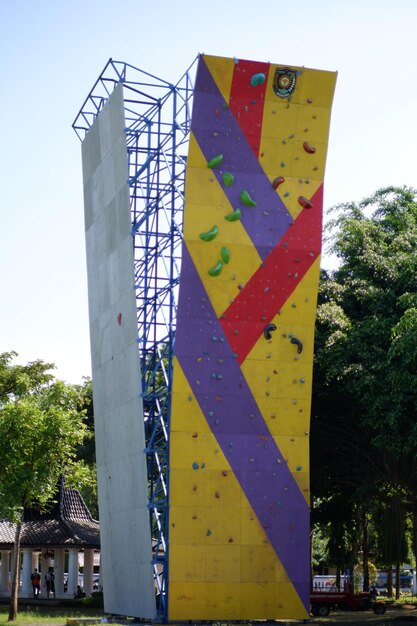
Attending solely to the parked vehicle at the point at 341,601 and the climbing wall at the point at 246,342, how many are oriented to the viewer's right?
1

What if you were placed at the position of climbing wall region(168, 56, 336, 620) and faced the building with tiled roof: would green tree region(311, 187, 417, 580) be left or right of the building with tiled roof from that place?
right

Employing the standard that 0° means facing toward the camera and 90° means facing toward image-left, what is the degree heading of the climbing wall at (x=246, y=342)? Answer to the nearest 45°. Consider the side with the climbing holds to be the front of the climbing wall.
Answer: approximately 0°

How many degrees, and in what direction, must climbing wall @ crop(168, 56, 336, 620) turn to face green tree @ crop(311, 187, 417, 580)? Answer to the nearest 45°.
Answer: approximately 135° to its left

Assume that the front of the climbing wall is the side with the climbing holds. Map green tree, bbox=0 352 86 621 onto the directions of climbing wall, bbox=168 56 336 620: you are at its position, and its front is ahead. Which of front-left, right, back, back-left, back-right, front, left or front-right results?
back-right

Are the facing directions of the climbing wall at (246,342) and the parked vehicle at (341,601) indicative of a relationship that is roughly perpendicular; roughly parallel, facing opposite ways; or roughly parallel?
roughly perpendicular

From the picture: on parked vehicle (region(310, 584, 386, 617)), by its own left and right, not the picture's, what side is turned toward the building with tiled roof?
back

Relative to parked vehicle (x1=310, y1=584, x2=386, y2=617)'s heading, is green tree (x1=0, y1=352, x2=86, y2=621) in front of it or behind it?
behind
